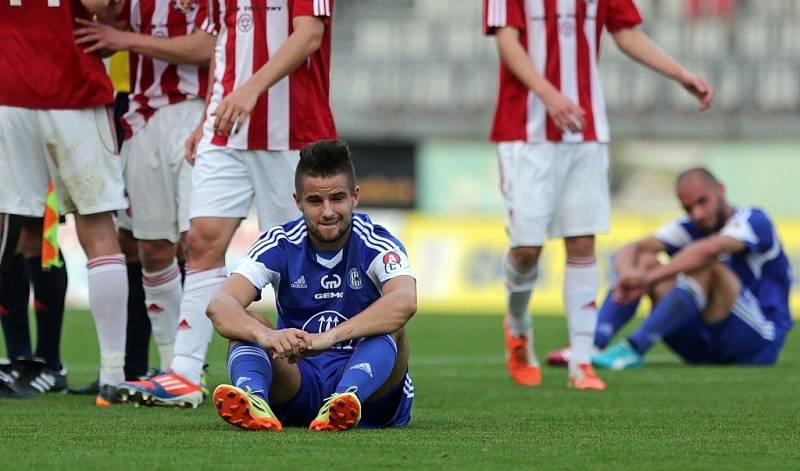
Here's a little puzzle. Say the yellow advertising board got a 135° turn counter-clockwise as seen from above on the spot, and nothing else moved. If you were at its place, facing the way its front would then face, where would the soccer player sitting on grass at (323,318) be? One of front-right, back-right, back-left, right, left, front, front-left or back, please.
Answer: back-right

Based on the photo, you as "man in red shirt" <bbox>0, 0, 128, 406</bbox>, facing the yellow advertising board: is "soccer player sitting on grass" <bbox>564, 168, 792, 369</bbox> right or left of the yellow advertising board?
right

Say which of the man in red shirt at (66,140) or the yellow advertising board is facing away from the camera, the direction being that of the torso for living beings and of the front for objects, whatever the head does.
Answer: the man in red shirt

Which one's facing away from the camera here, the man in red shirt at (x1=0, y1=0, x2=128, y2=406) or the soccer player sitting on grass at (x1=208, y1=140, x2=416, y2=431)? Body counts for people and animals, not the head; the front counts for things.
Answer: the man in red shirt

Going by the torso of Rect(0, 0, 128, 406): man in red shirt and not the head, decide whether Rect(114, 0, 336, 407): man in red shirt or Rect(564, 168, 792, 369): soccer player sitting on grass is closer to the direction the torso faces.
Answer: the soccer player sitting on grass

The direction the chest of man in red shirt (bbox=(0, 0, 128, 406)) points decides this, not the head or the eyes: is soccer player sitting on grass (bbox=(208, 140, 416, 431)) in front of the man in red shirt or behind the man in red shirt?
behind

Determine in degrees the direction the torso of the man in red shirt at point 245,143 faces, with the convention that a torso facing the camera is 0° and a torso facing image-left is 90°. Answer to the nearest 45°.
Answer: approximately 45°

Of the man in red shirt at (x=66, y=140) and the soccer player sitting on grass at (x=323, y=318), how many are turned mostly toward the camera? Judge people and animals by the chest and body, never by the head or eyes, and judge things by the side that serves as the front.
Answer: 1

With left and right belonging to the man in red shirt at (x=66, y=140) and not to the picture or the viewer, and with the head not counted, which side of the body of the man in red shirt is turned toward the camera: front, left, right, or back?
back

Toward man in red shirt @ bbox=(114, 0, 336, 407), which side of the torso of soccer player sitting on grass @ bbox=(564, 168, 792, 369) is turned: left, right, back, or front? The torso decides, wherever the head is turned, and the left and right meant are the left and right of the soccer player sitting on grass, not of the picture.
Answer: front

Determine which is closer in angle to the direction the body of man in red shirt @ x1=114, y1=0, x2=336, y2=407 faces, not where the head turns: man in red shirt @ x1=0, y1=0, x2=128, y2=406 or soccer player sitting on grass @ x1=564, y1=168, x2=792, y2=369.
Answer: the man in red shirt
